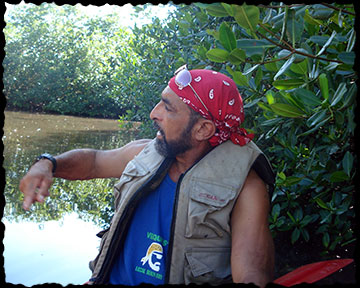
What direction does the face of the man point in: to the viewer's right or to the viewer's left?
to the viewer's left

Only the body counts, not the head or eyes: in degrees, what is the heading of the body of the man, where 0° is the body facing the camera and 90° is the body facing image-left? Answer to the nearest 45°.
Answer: approximately 45°
